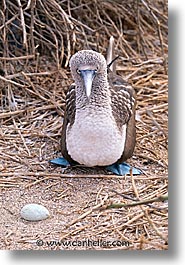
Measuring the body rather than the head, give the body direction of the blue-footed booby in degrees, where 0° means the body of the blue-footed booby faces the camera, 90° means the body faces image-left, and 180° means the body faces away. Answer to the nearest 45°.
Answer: approximately 0°
